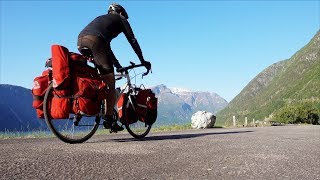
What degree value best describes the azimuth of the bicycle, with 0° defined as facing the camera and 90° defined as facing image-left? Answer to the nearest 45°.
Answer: approximately 225°

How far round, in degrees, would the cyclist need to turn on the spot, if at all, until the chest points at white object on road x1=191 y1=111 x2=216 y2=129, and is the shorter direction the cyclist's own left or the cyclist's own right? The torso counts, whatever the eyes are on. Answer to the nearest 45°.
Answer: approximately 45° to the cyclist's own left

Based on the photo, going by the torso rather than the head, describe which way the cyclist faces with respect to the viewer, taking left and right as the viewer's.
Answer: facing away from the viewer and to the right of the viewer
